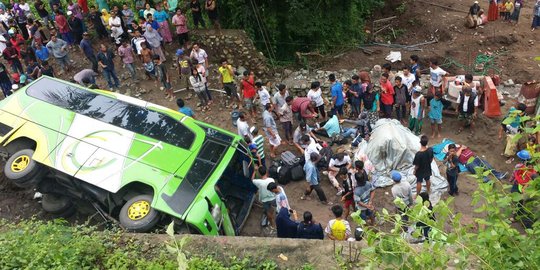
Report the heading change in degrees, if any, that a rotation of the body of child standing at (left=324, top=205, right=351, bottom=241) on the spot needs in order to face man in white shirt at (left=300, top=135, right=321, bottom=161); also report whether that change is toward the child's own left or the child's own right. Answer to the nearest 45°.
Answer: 0° — they already face them

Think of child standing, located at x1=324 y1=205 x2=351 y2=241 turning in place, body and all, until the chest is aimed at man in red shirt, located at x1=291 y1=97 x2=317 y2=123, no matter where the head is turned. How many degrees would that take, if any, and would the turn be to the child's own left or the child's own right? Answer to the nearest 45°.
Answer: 0° — they already face them

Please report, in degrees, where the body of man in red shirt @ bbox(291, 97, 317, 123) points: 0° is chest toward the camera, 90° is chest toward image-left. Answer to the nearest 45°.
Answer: approximately 315°

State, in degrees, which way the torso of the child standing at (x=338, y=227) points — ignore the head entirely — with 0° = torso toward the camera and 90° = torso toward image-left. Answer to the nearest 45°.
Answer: approximately 180°

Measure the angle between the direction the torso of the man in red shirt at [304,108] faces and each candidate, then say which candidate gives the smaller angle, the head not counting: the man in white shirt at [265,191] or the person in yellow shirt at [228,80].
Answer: the man in white shirt

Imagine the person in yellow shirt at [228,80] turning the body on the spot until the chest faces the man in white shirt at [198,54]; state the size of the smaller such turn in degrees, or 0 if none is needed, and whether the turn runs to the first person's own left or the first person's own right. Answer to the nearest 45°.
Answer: approximately 135° to the first person's own right

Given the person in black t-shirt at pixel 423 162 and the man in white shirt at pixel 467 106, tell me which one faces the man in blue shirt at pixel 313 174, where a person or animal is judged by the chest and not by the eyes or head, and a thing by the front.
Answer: the man in white shirt

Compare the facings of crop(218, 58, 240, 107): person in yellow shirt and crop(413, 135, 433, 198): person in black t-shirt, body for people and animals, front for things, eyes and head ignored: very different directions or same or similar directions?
very different directions

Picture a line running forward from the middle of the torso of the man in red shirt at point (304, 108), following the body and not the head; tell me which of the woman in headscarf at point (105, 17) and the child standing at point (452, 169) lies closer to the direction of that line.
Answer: the child standing

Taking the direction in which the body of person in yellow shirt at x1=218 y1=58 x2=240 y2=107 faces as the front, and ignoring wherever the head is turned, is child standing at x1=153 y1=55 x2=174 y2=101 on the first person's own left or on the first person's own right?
on the first person's own right
